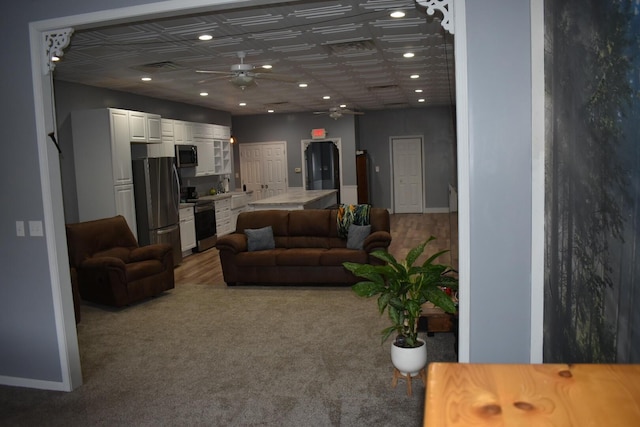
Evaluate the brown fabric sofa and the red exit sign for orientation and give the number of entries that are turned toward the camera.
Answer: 2

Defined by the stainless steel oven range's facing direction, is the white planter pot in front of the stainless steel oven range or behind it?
in front

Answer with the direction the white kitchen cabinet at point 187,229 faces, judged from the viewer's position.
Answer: facing the viewer and to the right of the viewer

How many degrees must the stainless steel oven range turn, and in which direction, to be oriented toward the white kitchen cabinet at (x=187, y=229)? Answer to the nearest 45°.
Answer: approximately 90° to its right

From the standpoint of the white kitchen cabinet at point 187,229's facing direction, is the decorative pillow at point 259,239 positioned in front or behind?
in front

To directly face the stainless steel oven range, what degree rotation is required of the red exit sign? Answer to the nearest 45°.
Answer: approximately 45° to its right

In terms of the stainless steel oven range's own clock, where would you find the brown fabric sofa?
The brown fabric sofa is roughly at 1 o'clock from the stainless steel oven range.

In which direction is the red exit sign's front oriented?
toward the camera

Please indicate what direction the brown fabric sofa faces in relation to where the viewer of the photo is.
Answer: facing the viewer

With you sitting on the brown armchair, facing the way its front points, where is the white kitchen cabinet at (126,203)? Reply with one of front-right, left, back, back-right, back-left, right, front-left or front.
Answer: back-left

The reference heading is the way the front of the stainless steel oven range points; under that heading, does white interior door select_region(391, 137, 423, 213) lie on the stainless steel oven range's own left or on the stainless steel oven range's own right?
on the stainless steel oven range's own left

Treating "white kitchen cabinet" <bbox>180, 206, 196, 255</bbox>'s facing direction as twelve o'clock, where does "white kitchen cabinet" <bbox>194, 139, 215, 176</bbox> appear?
"white kitchen cabinet" <bbox>194, 139, 215, 176</bbox> is roughly at 8 o'clock from "white kitchen cabinet" <bbox>180, 206, 196, 255</bbox>.

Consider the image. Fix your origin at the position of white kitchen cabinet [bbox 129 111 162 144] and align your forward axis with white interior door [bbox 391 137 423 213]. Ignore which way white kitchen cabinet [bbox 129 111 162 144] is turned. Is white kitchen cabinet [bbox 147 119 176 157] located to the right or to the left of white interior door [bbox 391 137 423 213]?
left
